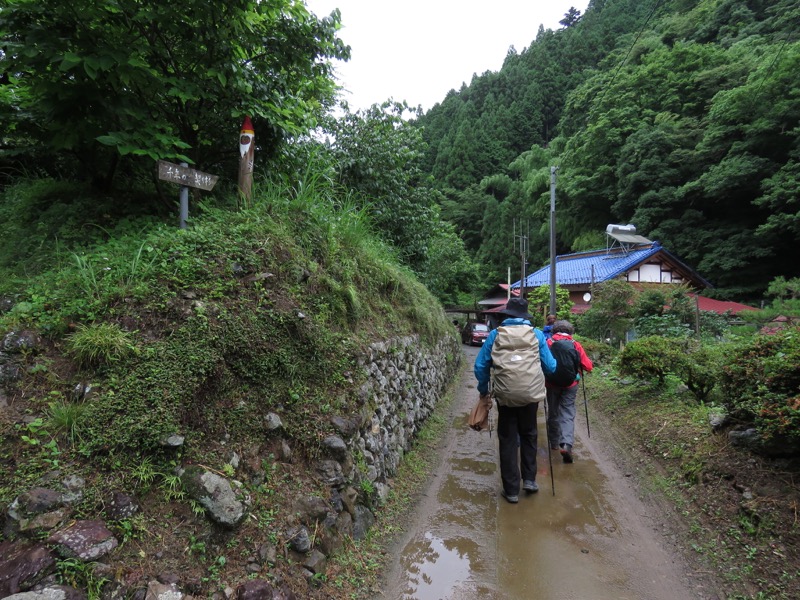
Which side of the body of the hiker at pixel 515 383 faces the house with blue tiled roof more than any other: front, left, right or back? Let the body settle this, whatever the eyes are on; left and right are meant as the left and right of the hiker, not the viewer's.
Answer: front

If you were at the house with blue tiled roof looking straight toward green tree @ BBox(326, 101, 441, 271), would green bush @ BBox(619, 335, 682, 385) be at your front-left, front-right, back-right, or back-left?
front-left

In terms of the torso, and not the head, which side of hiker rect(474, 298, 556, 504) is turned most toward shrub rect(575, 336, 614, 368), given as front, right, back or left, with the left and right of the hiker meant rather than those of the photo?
front

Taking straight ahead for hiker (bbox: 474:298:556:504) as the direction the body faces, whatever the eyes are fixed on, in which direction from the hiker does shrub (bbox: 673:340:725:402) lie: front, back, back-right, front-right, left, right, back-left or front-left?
front-right

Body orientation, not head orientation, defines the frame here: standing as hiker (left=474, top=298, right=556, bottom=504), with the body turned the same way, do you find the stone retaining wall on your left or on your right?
on your left

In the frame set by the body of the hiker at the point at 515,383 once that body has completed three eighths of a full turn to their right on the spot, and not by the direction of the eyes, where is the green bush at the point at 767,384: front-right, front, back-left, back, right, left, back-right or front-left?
front-left

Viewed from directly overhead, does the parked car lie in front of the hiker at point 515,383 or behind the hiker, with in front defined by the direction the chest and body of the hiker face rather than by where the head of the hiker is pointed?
in front

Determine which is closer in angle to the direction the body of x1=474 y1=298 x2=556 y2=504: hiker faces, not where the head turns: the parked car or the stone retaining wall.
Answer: the parked car

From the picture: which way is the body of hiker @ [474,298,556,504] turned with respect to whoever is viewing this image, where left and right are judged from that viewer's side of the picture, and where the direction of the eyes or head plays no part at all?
facing away from the viewer

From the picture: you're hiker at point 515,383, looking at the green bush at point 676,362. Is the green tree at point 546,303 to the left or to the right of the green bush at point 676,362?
left

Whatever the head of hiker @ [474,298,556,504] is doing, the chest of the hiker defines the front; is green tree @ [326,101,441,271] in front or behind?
in front

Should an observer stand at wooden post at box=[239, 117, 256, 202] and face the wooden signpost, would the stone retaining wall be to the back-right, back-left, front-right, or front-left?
back-left

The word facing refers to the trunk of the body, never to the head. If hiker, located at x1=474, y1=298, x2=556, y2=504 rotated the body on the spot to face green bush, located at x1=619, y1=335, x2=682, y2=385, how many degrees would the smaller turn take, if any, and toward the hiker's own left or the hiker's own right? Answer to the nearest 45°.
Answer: approximately 45° to the hiker's own right

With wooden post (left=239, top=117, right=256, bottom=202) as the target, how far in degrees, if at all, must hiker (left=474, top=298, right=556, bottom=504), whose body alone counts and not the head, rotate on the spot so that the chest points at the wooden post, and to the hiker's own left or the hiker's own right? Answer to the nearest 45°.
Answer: approximately 90° to the hiker's own left

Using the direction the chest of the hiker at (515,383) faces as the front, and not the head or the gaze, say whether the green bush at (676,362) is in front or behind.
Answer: in front
